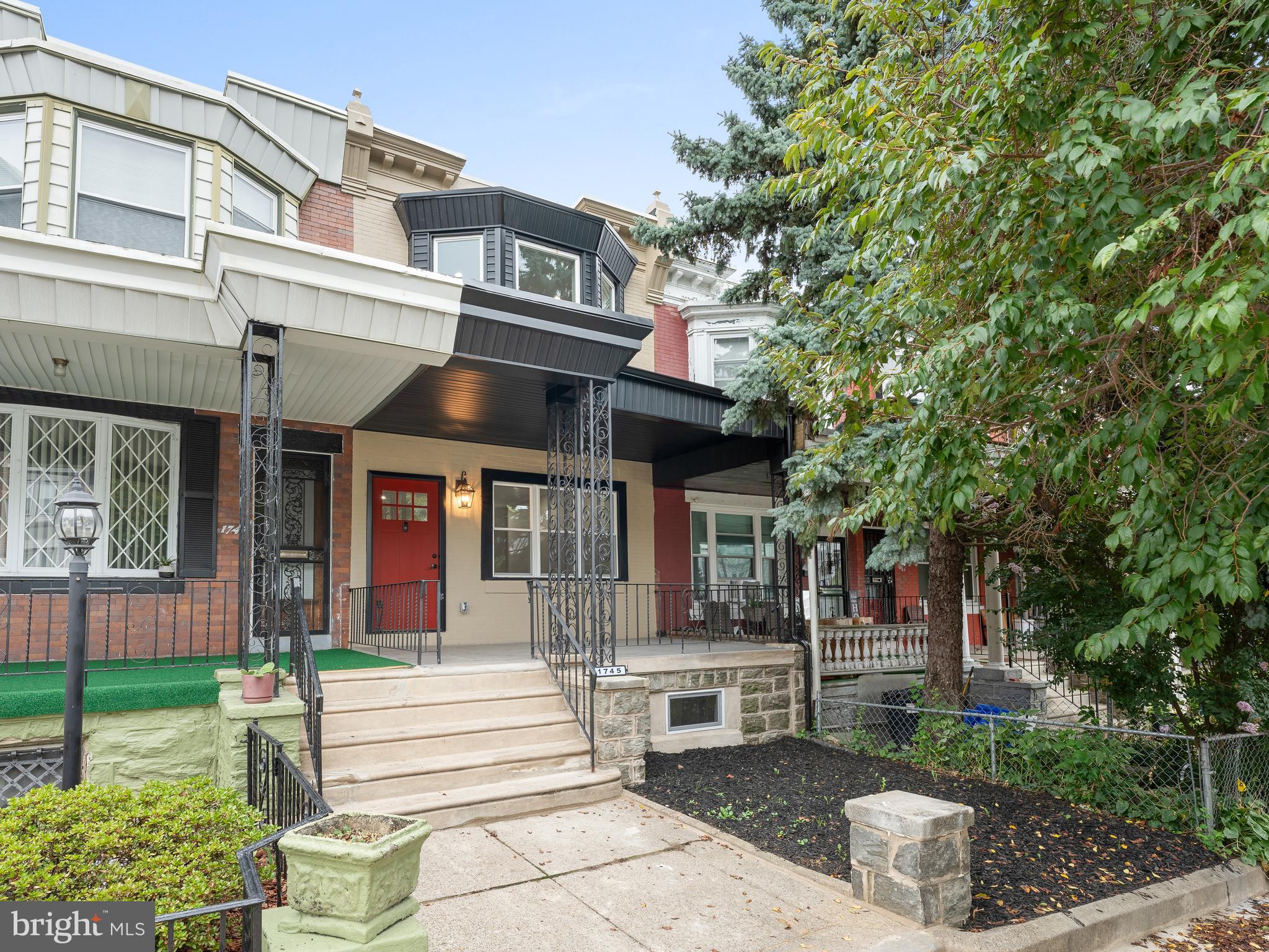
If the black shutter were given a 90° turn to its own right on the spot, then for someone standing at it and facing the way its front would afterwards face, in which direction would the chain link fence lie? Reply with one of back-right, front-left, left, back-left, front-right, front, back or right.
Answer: back-left

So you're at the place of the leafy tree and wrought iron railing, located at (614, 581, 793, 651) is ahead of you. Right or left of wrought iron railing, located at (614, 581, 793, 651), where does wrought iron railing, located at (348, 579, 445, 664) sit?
left

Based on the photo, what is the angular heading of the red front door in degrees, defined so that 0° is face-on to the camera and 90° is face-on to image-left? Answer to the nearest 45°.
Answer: approximately 0°

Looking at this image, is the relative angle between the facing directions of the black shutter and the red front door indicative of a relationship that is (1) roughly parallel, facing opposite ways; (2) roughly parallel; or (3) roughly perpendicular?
roughly parallel

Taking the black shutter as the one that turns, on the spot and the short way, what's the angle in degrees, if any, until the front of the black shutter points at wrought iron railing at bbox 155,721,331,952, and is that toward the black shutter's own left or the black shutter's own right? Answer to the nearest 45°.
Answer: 0° — it already faces it

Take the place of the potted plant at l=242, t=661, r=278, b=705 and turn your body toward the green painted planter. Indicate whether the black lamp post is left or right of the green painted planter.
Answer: right

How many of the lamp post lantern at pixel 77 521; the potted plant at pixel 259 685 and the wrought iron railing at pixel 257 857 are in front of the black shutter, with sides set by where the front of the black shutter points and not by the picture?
3

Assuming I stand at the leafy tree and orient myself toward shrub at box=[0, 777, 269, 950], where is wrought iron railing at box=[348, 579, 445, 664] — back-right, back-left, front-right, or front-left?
front-right

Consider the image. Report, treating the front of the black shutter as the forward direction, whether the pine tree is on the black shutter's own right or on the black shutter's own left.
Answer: on the black shutter's own left

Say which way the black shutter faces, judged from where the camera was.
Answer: facing the viewer

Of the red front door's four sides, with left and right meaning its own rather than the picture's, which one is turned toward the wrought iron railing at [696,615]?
left

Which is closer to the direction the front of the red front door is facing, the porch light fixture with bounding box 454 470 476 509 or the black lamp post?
the black lamp post

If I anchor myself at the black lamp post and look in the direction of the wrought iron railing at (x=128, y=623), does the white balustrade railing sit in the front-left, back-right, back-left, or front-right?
front-right

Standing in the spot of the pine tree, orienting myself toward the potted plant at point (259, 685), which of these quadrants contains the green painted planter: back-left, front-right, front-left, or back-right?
front-left

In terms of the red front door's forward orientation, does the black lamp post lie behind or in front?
in front

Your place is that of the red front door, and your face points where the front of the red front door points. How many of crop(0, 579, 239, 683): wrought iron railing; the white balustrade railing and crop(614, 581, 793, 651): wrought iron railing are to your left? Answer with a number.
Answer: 2
